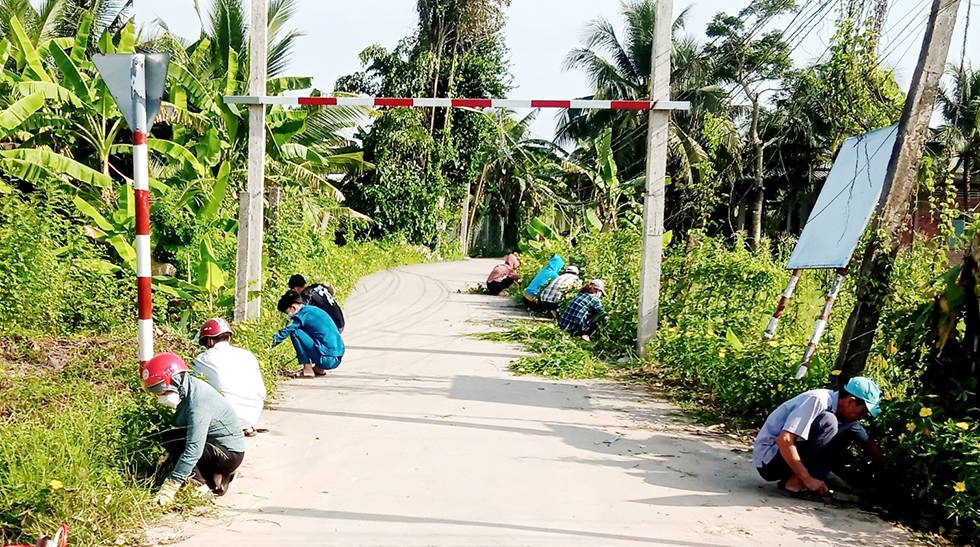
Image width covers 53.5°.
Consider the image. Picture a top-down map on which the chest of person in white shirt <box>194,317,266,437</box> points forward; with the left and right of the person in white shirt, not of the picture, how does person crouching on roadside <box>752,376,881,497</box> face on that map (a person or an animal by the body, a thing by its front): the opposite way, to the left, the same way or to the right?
the opposite way

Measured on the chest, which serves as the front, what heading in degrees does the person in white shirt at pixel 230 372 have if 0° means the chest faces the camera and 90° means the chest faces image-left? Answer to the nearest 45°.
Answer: approximately 135°

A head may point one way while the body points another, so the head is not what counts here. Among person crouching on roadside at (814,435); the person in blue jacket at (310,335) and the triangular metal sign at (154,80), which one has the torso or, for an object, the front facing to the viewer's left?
the person in blue jacket

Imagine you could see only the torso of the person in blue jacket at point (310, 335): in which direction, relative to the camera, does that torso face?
to the viewer's left

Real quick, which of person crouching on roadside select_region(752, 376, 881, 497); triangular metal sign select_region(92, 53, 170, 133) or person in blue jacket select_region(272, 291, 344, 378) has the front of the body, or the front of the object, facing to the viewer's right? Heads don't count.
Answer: the person crouching on roadside

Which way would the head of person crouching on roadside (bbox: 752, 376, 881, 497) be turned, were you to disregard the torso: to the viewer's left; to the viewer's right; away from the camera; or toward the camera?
to the viewer's right

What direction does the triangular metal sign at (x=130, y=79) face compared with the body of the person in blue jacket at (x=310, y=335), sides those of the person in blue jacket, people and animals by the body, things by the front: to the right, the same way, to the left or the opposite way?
to the right

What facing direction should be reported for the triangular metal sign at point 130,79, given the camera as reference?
facing away from the viewer

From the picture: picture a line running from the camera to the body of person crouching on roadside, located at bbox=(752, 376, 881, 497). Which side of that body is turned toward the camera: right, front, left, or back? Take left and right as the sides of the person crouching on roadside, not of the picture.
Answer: right

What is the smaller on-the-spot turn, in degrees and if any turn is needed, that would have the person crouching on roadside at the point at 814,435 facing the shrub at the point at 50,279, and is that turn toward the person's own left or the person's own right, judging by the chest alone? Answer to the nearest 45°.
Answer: approximately 180°
